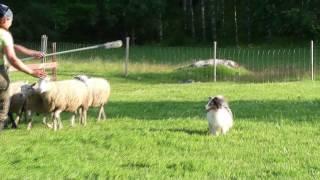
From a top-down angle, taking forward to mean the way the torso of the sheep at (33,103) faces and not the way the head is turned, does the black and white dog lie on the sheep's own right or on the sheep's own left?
on the sheep's own left

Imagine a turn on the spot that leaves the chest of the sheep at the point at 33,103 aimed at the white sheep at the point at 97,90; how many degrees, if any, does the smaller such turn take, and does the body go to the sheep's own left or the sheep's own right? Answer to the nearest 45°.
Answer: approximately 180°

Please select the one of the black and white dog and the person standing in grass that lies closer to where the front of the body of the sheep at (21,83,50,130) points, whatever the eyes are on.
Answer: the person standing in grass

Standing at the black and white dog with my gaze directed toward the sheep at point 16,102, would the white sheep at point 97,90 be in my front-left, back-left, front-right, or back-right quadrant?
front-right

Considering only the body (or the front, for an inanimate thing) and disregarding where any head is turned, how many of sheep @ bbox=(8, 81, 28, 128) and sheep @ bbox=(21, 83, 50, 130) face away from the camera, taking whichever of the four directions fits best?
0

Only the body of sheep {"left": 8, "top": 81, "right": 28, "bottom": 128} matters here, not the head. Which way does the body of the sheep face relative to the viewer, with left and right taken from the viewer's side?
facing the viewer and to the left of the viewer

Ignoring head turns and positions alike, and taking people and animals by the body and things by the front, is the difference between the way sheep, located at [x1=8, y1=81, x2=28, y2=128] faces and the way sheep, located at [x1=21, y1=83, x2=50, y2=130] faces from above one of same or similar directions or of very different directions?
same or similar directions
